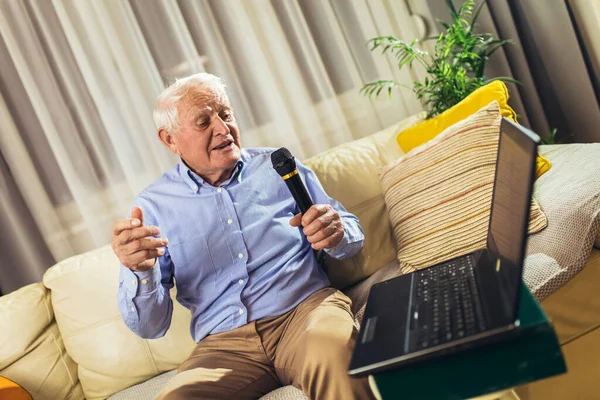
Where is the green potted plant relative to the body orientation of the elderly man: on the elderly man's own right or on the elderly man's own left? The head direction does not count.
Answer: on the elderly man's own left

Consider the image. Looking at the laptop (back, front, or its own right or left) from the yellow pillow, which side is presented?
right

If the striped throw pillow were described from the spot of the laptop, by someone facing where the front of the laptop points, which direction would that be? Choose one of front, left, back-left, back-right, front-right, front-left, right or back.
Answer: right

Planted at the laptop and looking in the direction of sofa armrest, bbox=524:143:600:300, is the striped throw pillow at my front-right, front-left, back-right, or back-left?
front-left

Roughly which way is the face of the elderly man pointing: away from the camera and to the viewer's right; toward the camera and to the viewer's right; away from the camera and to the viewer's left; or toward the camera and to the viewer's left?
toward the camera and to the viewer's right

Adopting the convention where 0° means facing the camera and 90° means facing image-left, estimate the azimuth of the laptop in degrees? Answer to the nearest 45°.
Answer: approximately 90°

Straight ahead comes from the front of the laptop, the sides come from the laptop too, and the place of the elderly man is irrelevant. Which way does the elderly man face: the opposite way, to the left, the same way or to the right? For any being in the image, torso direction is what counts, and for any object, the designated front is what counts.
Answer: to the left

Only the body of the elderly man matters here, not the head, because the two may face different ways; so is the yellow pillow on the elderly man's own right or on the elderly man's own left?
on the elderly man's own left

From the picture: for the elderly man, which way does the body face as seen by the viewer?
toward the camera

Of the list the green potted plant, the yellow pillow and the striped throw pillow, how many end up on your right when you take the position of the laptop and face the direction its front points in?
3

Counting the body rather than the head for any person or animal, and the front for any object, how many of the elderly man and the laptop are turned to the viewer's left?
1
